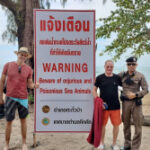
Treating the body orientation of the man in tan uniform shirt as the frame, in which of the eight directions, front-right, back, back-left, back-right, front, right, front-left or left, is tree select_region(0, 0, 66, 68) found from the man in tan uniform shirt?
back-right

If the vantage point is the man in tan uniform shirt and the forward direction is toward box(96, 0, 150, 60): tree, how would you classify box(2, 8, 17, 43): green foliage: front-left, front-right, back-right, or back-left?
front-left

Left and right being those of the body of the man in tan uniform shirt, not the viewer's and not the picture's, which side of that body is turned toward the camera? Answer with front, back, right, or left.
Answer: front

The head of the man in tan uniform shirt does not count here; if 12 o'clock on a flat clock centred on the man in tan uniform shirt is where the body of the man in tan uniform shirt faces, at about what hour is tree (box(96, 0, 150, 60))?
The tree is roughly at 6 o'clock from the man in tan uniform shirt.

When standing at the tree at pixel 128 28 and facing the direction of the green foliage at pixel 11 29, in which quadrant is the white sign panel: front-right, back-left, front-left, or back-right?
front-left

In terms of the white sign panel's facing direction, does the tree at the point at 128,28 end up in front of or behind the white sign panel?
behind

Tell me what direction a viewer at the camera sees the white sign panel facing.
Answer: facing the viewer

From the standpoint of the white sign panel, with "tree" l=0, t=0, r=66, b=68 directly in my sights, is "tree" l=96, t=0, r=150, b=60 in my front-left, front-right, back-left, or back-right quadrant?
front-right

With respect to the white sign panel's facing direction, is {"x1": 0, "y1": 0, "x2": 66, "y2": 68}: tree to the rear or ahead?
to the rear

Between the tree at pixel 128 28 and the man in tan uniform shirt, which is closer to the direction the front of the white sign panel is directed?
the man in tan uniform shirt

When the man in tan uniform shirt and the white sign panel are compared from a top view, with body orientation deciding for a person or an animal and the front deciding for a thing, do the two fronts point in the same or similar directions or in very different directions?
same or similar directions

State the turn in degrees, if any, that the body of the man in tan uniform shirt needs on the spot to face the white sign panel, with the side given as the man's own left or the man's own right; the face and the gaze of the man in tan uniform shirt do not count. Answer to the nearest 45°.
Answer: approximately 90° to the man's own right

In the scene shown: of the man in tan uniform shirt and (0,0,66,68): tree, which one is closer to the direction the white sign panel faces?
the man in tan uniform shirt

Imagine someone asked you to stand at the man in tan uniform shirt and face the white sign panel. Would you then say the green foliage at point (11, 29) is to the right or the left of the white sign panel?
right

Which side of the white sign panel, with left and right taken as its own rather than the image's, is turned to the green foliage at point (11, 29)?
back

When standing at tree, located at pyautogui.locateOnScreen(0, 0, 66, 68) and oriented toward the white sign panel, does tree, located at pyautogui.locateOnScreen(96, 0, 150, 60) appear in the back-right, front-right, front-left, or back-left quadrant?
front-left

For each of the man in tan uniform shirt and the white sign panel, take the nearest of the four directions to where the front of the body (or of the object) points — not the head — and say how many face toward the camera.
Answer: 2
